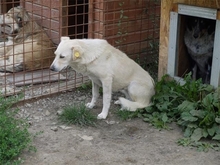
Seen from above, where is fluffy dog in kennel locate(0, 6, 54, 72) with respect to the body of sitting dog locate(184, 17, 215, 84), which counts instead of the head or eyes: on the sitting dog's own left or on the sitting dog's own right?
on the sitting dog's own right

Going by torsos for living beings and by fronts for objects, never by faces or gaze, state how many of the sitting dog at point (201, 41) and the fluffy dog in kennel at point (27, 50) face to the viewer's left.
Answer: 1
